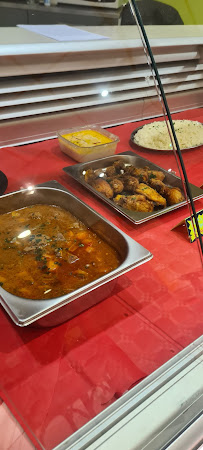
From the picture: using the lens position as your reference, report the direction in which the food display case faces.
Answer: facing the viewer and to the right of the viewer
